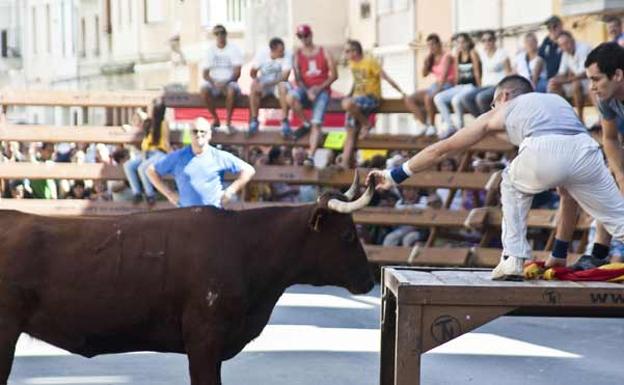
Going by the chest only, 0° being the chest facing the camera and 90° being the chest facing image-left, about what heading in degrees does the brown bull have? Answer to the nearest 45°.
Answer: approximately 270°

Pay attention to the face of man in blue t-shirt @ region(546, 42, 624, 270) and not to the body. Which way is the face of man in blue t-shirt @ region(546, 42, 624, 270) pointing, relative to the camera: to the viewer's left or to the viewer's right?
to the viewer's left

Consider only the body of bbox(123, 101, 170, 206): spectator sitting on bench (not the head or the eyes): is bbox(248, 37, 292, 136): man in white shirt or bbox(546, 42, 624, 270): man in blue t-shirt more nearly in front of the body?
the man in blue t-shirt

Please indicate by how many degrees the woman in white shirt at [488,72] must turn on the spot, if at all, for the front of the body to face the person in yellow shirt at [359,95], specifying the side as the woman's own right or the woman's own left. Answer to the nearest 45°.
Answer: approximately 45° to the woman's own right

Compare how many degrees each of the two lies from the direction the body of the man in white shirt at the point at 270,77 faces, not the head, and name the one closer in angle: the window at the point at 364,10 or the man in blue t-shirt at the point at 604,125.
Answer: the man in blue t-shirt

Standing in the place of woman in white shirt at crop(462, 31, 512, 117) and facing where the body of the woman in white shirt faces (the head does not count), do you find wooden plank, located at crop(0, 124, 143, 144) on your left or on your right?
on your right

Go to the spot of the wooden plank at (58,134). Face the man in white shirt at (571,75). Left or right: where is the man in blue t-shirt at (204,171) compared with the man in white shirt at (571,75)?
right

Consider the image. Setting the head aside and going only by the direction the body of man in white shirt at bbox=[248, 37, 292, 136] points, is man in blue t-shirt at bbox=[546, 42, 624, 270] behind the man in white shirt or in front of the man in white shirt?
in front

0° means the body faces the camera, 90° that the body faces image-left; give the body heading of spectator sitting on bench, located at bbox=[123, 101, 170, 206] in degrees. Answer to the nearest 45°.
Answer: approximately 45°
